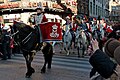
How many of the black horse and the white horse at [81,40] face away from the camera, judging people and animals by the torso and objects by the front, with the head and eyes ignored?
0

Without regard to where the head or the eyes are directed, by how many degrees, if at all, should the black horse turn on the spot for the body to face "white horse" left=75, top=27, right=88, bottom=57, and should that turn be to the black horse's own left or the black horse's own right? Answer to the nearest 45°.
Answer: approximately 180°

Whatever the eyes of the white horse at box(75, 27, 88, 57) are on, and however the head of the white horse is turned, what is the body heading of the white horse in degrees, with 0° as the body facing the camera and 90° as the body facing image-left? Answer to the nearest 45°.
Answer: approximately 0°

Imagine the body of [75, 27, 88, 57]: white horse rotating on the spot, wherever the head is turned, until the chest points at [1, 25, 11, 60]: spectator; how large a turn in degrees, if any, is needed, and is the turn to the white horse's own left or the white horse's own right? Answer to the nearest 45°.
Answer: approximately 90° to the white horse's own right

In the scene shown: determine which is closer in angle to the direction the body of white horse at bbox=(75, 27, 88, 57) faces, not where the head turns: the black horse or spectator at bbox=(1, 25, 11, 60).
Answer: the black horse

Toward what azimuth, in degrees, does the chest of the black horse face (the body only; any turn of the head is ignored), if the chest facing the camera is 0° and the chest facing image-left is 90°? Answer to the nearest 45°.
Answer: approximately 45°
